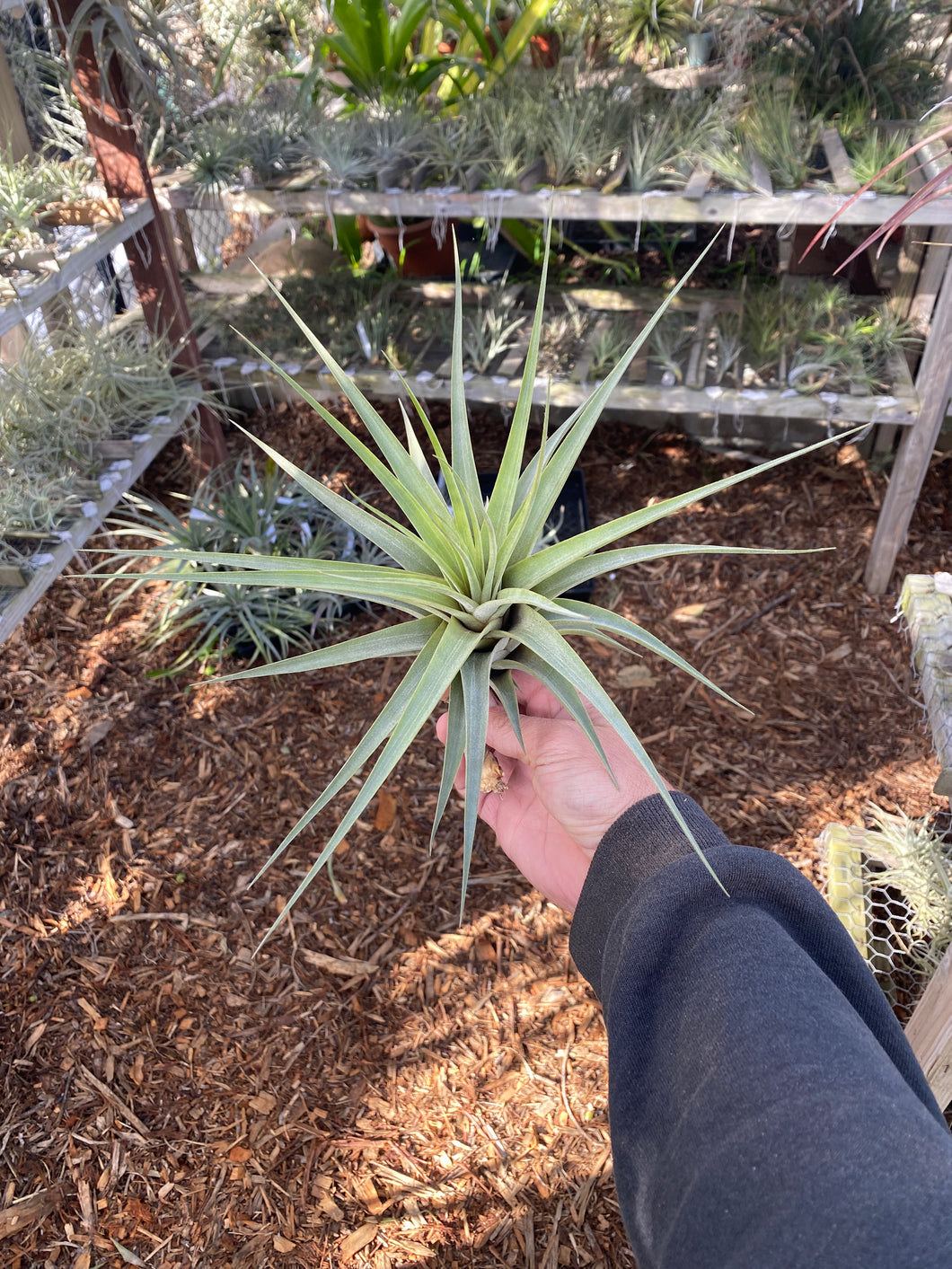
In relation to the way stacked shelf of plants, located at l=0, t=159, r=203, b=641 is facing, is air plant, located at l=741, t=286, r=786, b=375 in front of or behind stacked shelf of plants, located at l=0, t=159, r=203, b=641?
in front

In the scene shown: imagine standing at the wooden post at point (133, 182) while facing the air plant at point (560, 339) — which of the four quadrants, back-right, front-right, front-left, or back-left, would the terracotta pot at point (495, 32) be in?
front-left

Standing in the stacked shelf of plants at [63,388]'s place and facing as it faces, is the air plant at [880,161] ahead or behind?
ahead

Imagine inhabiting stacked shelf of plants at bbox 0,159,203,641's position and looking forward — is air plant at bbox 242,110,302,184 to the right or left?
on its left

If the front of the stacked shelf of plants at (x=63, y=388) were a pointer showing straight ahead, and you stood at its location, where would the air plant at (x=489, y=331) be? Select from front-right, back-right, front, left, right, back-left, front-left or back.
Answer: front-left

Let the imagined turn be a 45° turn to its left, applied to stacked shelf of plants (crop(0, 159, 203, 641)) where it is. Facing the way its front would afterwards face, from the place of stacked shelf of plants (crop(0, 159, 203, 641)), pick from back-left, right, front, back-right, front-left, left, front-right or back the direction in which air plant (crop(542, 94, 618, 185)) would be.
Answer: front

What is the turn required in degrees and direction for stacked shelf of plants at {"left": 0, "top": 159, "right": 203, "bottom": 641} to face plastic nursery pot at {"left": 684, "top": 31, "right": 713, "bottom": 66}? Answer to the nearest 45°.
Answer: approximately 45° to its left

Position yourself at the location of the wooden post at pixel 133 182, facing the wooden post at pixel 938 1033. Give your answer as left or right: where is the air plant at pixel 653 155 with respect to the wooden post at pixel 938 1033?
left

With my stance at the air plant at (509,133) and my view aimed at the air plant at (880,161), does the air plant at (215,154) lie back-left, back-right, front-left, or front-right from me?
back-right

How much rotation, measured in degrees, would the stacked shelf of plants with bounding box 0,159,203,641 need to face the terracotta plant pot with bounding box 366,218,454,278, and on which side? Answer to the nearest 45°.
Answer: approximately 90° to its left

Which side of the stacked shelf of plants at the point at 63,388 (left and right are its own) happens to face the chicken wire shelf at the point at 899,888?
front

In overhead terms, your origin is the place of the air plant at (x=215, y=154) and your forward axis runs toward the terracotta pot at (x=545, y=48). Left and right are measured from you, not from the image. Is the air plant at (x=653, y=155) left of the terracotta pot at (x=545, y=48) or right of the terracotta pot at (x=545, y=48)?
right

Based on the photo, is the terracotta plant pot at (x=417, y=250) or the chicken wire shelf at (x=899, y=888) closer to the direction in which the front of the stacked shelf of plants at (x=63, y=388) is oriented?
the chicken wire shelf

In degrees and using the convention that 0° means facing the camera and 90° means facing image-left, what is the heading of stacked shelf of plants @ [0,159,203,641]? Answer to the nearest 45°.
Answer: approximately 315°

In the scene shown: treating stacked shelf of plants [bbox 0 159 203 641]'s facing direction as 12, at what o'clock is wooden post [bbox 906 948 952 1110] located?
The wooden post is roughly at 1 o'clock from the stacked shelf of plants.
